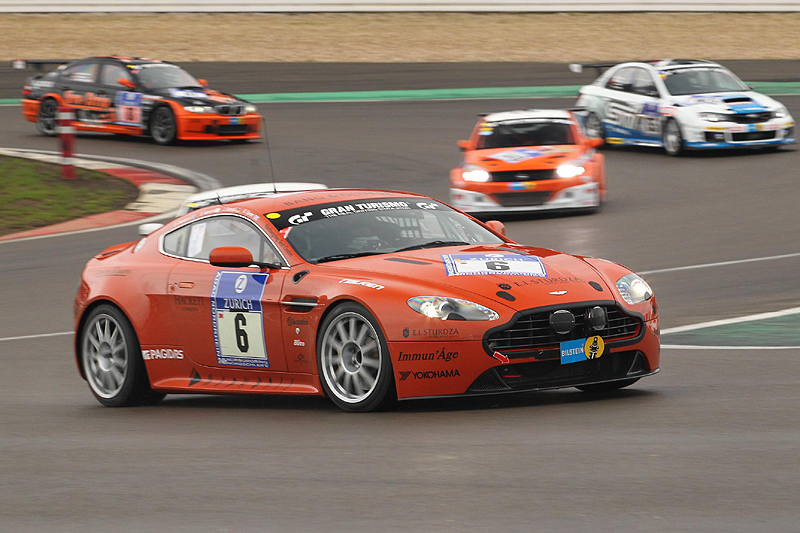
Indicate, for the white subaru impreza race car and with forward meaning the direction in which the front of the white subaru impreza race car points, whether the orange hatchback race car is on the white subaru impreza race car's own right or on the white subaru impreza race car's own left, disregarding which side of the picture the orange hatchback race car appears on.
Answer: on the white subaru impreza race car's own right

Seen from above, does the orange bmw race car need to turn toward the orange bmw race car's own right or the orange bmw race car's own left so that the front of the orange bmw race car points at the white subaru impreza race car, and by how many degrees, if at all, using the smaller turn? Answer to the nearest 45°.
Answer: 0° — it already faces it

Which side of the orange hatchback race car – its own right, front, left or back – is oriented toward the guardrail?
back

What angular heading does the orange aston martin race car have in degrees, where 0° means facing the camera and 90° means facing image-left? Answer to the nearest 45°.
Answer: approximately 315°

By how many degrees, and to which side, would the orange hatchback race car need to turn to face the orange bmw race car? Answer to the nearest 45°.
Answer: approximately 135° to its right

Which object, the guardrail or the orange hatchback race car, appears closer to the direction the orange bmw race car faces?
the orange hatchback race car

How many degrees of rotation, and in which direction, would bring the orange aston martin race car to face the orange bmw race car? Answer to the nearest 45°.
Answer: approximately 135° to its left

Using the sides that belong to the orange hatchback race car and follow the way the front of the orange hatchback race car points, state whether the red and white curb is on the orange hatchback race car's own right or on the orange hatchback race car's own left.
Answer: on the orange hatchback race car's own right

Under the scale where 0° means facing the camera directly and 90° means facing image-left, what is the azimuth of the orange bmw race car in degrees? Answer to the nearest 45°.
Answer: approximately 315°

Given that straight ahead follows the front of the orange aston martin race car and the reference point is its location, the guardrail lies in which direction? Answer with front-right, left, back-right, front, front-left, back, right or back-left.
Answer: back-left
